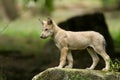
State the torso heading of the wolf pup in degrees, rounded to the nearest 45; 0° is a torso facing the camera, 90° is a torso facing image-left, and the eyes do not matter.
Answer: approximately 90°

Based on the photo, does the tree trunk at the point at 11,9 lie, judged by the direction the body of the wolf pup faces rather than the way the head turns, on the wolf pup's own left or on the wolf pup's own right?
on the wolf pup's own right
